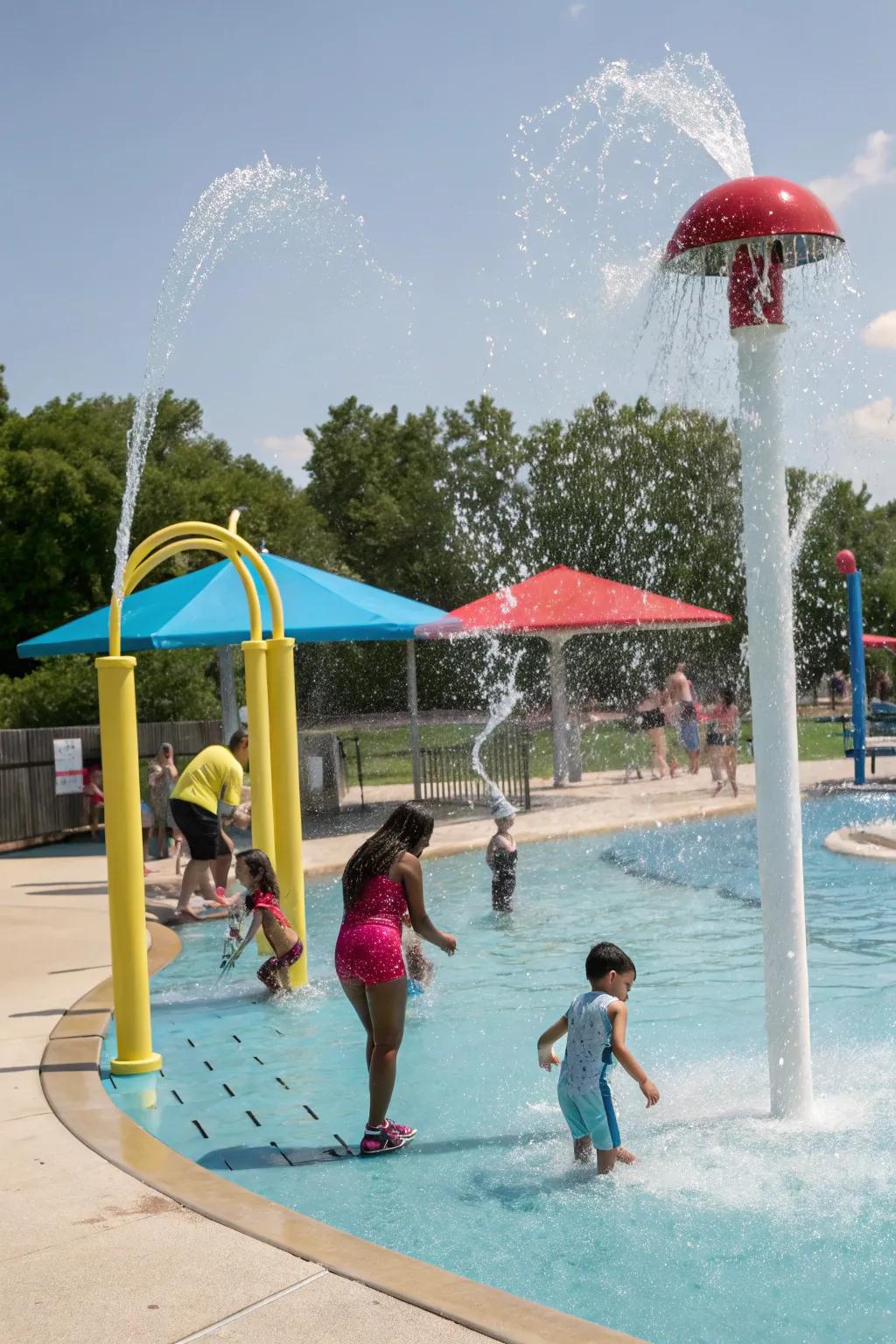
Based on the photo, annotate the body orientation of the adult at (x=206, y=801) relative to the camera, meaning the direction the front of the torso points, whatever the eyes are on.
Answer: to the viewer's right

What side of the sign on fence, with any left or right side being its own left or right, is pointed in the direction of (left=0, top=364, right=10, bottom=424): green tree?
back

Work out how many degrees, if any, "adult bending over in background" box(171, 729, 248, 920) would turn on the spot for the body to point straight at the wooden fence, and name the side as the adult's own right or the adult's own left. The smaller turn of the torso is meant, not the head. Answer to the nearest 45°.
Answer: approximately 90° to the adult's own left

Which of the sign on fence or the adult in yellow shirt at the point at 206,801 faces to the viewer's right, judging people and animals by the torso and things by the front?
the adult in yellow shirt

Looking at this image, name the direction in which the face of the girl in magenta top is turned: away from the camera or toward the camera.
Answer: away from the camera

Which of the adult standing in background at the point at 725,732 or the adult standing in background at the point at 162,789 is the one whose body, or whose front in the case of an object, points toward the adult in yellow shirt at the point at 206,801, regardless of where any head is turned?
the adult standing in background at the point at 162,789
